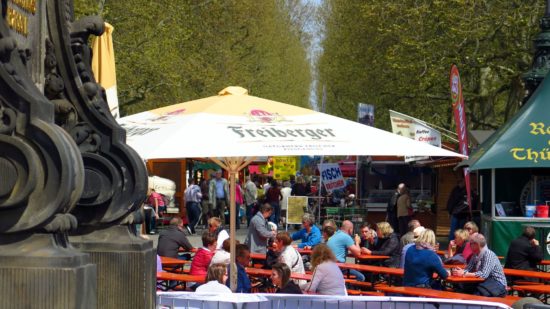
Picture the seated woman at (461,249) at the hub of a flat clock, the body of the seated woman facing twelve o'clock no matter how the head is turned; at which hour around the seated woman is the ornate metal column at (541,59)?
The ornate metal column is roughly at 5 o'clock from the seated woman.

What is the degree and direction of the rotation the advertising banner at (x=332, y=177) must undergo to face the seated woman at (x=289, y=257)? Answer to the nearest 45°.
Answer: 0° — it already faces them

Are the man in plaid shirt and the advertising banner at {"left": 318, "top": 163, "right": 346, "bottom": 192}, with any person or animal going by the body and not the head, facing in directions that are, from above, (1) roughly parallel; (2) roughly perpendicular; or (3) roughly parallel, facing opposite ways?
roughly perpendicular

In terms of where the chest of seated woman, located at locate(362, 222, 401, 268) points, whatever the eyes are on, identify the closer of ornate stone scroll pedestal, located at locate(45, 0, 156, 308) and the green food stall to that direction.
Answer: the ornate stone scroll pedestal

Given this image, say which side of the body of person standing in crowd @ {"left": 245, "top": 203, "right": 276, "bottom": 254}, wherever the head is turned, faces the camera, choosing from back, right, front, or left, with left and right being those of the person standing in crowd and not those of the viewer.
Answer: right

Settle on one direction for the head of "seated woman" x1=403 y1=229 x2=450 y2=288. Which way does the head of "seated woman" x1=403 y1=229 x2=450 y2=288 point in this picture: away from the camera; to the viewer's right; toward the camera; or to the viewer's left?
away from the camera

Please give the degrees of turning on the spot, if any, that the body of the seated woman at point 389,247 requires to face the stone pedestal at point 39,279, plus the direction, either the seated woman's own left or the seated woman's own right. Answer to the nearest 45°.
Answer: approximately 90° to the seated woman's own left
